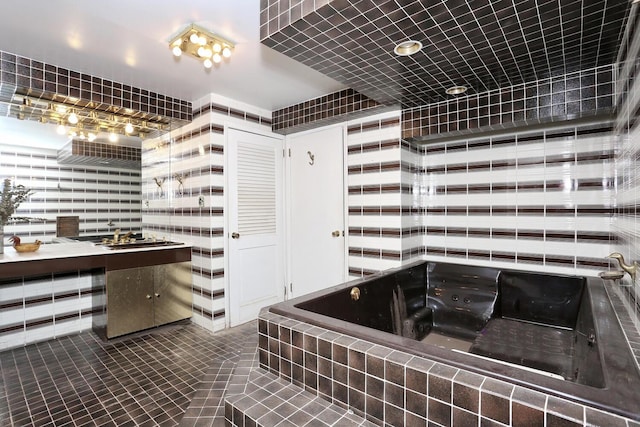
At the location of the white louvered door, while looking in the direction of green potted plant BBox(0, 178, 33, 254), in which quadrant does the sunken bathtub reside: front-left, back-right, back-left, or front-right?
back-left

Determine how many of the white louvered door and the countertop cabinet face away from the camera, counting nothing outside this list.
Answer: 0

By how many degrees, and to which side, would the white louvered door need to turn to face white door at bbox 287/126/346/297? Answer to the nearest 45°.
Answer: approximately 45° to its left

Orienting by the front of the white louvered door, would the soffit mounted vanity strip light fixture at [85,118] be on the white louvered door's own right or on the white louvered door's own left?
on the white louvered door's own right

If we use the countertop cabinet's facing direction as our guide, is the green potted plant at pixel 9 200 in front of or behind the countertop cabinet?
behind

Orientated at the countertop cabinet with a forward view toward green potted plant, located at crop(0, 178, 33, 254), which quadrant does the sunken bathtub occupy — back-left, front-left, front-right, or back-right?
back-left

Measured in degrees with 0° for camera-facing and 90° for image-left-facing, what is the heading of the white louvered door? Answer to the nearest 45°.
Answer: approximately 315°

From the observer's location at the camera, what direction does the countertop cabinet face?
facing the viewer and to the right of the viewer

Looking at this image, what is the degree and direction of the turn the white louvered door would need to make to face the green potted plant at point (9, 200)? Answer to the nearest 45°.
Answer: approximately 135° to its right
